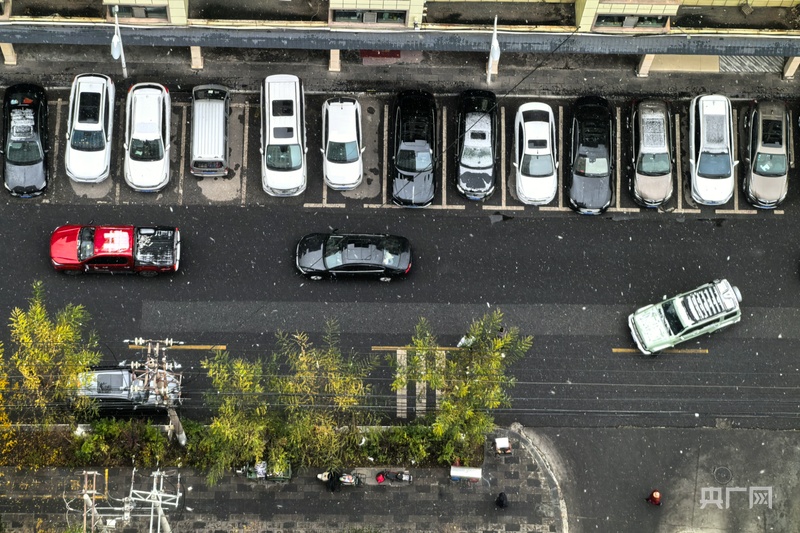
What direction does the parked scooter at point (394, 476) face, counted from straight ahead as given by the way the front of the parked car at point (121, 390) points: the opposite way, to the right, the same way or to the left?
the opposite way

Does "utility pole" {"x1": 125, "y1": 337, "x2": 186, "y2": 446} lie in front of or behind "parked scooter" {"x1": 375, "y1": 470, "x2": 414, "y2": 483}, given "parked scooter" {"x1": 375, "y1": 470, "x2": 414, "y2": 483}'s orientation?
in front

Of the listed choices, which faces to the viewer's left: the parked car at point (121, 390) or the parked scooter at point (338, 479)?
the parked scooter

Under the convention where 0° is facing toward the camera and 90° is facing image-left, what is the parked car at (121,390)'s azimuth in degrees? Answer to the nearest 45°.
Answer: approximately 270°

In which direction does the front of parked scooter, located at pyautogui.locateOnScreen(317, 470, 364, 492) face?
to the viewer's left

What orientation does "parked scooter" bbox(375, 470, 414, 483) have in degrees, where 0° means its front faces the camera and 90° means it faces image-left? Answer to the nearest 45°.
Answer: approximately 90°

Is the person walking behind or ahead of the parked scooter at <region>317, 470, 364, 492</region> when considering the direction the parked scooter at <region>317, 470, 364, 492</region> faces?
behind

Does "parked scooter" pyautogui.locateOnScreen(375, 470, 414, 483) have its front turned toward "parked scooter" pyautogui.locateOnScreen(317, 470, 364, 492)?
yes

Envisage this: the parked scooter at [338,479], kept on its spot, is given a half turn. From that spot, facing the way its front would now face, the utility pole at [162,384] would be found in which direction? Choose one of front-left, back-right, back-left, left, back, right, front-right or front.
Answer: back

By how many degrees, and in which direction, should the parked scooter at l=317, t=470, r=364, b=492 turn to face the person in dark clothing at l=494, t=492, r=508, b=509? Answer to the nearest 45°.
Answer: approximately 180°
